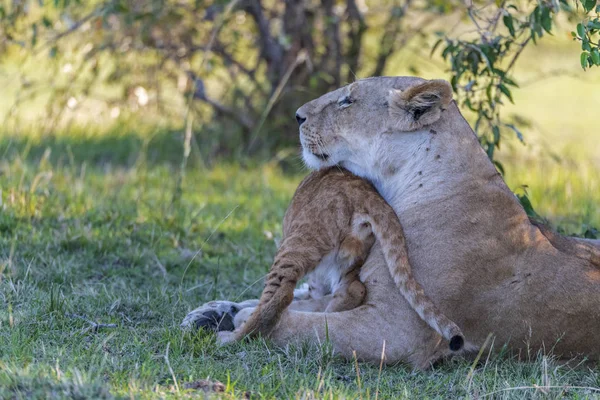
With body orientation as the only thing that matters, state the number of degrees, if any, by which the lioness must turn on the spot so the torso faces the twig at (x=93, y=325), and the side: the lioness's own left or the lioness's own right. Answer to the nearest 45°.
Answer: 0° — it already faces it

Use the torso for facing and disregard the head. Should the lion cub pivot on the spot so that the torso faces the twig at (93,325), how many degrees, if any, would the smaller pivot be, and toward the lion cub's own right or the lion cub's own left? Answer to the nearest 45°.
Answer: approximately 45° to the lion cub's own left

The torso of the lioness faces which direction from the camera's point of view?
to the viewer's left

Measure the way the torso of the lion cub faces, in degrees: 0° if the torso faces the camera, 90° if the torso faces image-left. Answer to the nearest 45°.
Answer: approximately 135°
